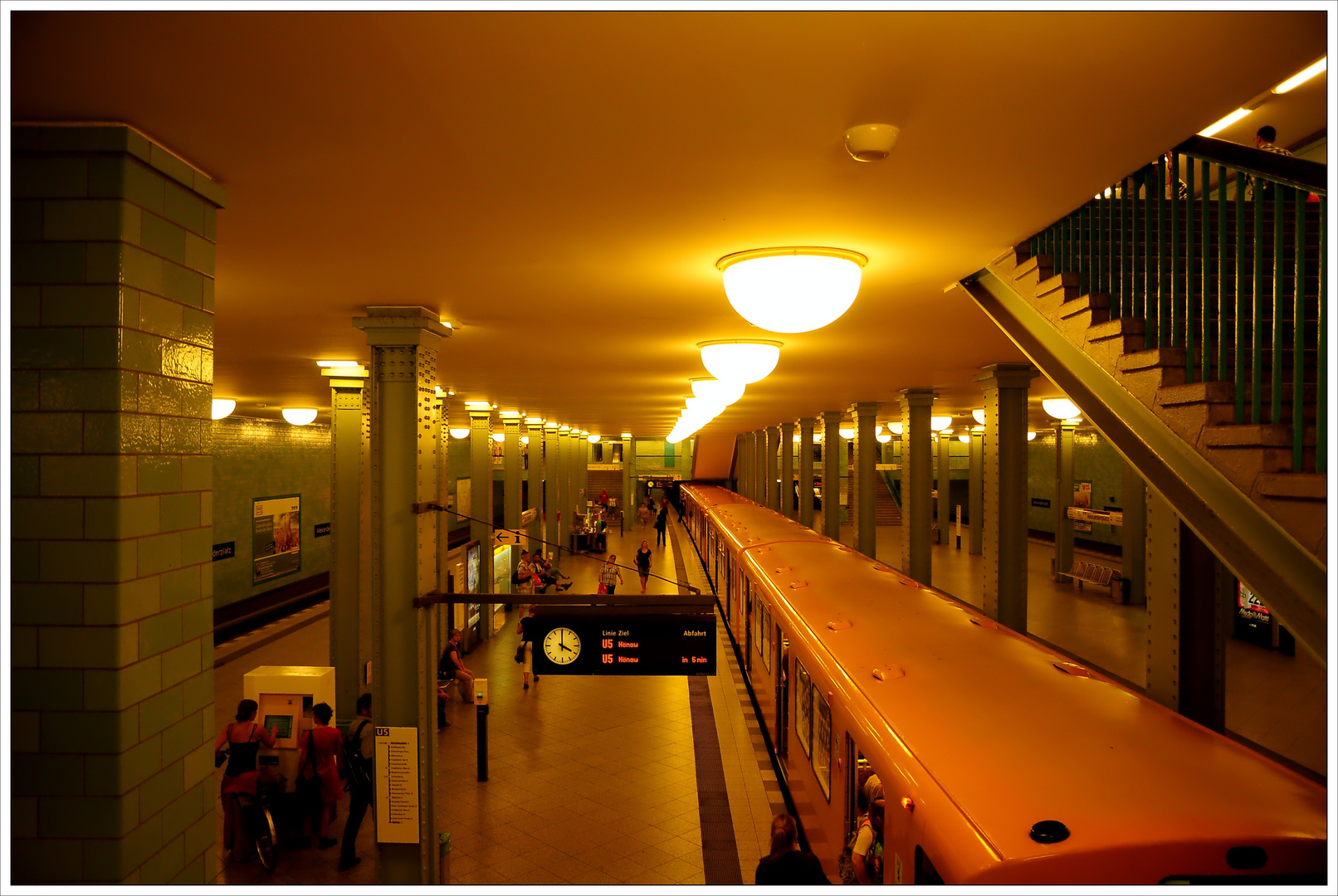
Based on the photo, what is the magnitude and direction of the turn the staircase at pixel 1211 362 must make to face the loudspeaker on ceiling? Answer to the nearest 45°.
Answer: approximately 90° to its right

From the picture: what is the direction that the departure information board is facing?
toward the camera

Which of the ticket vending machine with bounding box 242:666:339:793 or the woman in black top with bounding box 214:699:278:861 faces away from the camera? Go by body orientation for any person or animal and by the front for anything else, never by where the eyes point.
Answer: the woman in black top

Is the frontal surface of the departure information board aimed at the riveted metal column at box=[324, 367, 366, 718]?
no

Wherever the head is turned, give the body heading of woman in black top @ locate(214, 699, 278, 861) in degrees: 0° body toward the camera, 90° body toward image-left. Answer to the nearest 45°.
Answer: approximately 180°

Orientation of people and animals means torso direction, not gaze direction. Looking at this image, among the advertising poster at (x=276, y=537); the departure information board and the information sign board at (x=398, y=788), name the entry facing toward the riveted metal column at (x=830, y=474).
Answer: the advertising poster

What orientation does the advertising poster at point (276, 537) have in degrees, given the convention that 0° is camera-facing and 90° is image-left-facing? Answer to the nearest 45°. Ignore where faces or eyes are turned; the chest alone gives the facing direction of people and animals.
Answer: approximately 315°

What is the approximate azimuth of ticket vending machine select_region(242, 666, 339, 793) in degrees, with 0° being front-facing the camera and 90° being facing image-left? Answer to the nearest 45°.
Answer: approximately 0°

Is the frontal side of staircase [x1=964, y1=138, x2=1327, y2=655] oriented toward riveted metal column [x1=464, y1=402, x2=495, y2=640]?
no

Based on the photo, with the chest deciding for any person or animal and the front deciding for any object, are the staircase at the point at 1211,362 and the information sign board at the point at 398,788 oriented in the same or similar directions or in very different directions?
same or similar directions

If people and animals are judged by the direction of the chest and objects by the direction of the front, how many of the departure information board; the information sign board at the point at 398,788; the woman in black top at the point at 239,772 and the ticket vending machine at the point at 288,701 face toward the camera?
3

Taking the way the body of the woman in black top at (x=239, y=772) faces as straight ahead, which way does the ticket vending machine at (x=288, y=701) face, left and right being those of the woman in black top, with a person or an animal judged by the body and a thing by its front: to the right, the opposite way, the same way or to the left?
the opposite way

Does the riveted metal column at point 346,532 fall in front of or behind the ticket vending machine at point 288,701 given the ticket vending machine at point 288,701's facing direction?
behind
